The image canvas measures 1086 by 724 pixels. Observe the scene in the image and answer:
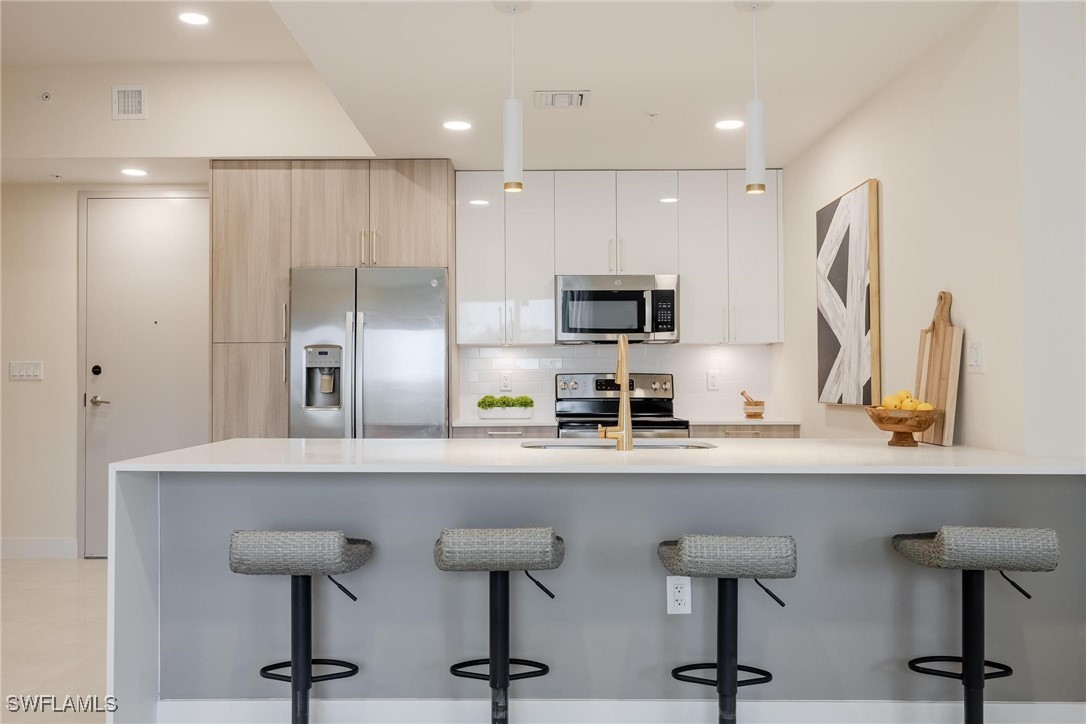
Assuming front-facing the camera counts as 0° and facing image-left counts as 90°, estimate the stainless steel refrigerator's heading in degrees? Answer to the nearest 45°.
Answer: approximately 0°

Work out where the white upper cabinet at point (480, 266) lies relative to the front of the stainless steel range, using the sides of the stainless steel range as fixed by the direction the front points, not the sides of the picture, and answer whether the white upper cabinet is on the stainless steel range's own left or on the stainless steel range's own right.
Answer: on the stainless steel range's own right

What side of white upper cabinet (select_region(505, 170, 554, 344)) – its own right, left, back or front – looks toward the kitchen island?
front

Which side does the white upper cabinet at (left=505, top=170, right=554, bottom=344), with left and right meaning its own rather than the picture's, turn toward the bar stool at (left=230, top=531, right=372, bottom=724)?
front

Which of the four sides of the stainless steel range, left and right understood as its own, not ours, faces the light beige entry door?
right

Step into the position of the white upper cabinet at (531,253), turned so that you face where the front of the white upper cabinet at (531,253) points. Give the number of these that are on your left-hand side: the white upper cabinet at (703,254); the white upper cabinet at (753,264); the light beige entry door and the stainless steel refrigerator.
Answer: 2
